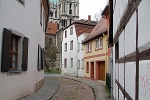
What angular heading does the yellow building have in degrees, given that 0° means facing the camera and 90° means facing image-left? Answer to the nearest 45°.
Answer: approximately 45°

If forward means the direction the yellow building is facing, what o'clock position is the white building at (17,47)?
The white building is roughly at 11 o'clock from the yellow building.

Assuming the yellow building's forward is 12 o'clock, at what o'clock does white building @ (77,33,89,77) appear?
The white building is roughly at 4 o'clock from the yellow building.

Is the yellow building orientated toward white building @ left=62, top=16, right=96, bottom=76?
no
